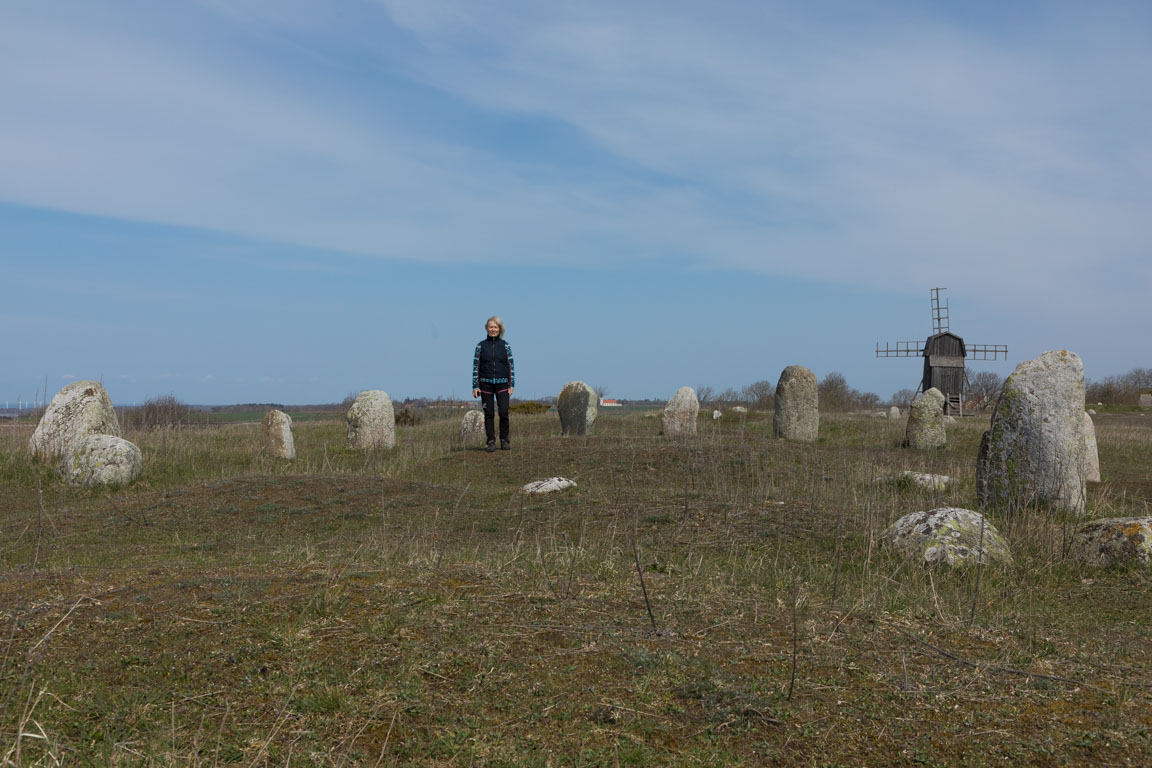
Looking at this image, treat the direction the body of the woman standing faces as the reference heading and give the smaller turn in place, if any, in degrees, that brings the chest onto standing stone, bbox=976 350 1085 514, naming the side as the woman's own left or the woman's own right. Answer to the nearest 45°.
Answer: approximately 45° to the woman's own left

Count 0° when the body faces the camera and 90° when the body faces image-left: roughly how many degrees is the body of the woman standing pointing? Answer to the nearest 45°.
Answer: approximately 0°

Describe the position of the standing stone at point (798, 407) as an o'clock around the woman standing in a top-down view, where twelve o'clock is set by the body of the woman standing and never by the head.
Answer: The standing stone is roughly at 8 o'clock from the woman standing.

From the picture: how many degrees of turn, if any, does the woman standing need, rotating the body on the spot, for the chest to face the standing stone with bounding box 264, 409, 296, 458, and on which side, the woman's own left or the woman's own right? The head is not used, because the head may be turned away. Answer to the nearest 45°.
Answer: approximately 90° to the woman's own right

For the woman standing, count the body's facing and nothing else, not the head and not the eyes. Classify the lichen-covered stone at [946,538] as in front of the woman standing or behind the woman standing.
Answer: in front

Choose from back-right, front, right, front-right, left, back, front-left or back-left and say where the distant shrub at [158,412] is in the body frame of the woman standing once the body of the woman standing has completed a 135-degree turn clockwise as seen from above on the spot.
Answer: front

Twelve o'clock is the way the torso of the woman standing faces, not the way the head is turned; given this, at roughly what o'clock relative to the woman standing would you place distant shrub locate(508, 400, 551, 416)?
The distant shrub is roughly at 6 o'clock from the woman standing.

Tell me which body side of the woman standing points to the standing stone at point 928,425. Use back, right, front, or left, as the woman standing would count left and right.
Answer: left

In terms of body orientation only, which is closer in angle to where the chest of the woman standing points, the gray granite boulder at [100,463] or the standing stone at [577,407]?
the gray granite boulder

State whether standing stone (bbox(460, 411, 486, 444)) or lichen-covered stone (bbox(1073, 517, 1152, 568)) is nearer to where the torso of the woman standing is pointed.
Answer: the lichen-covered stone

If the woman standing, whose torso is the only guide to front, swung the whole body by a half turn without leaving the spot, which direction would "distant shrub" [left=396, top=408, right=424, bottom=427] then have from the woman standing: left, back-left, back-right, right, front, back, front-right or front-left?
front

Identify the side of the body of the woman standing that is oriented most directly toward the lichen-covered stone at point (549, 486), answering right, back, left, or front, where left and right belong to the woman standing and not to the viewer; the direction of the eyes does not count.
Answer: front

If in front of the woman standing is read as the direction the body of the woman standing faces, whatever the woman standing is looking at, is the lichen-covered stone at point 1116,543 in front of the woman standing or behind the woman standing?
in front
